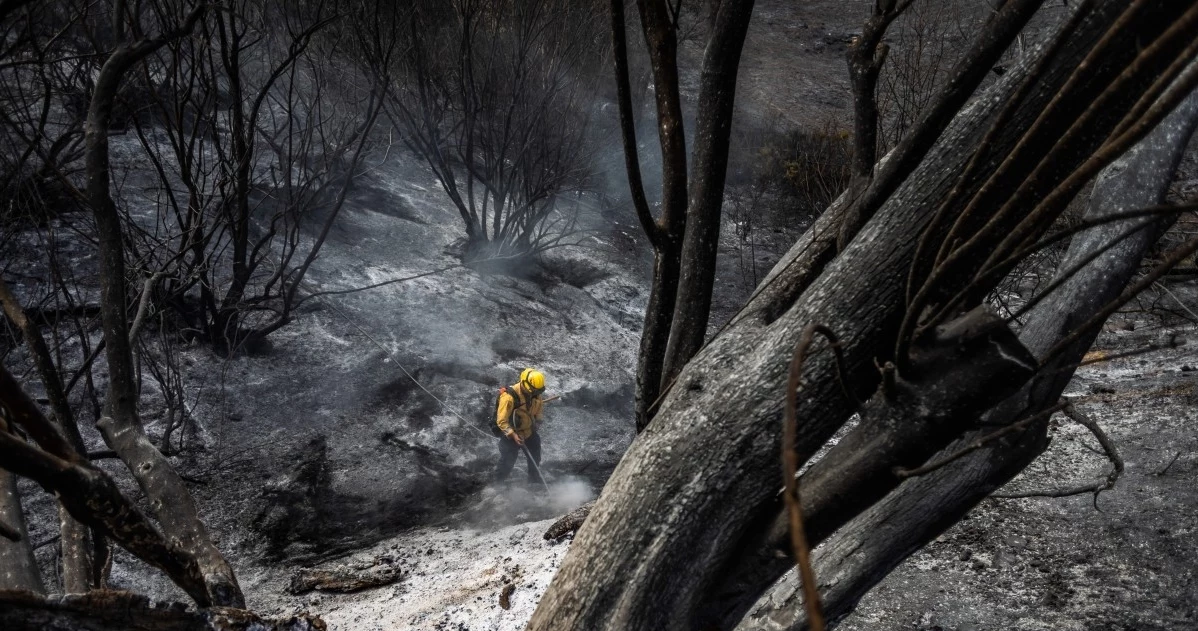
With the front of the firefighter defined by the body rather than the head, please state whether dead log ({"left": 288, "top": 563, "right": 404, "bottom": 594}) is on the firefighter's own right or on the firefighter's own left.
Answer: on the firefighter's own right

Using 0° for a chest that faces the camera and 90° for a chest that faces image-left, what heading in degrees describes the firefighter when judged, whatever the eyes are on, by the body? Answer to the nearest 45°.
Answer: approximately 315°
